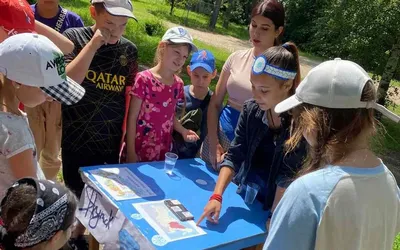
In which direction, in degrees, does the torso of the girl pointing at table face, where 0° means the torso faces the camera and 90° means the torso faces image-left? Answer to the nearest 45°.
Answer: approximately 45°

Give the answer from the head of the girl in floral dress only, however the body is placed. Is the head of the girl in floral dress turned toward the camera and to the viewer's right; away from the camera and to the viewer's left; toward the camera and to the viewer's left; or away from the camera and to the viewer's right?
toward the camera and to the viewer's right

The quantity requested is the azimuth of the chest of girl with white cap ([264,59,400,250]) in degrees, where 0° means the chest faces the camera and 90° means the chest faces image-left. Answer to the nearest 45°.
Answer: approximately 135°

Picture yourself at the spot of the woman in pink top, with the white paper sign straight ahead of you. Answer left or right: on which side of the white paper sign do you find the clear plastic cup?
left

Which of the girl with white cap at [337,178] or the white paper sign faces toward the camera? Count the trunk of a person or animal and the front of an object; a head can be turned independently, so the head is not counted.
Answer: the white paper sign

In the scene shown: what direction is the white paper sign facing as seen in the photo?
toward the camera

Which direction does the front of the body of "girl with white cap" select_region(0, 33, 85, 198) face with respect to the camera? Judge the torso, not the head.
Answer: to the viewer's right

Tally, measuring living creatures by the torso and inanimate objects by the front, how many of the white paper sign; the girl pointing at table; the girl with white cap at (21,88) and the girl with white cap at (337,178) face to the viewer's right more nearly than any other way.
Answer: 1

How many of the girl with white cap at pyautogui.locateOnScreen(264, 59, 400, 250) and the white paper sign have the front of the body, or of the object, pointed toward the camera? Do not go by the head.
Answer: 1

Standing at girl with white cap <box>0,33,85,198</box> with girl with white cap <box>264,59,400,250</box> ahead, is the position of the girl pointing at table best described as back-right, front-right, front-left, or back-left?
front-left

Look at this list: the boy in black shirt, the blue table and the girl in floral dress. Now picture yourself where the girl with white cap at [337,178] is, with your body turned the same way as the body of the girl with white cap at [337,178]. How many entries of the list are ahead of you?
3

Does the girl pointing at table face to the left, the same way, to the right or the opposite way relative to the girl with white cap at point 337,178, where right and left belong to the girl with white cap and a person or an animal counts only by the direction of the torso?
to the left

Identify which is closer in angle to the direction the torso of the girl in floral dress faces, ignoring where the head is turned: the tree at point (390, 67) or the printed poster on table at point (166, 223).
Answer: the printed poster on table

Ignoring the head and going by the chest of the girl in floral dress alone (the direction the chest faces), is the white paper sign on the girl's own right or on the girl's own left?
on the girl's own right

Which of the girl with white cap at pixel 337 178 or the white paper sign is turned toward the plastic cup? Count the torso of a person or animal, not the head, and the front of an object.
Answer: the girl with white cap

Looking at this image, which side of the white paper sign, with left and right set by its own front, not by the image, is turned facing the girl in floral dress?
back

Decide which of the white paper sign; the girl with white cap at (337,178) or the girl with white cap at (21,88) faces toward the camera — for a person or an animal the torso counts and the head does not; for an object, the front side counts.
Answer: the white paper sign

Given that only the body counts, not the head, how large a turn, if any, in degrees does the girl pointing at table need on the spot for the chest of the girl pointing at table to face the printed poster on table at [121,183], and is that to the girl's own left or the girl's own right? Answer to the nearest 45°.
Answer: approximately 45° to the girl's own right
